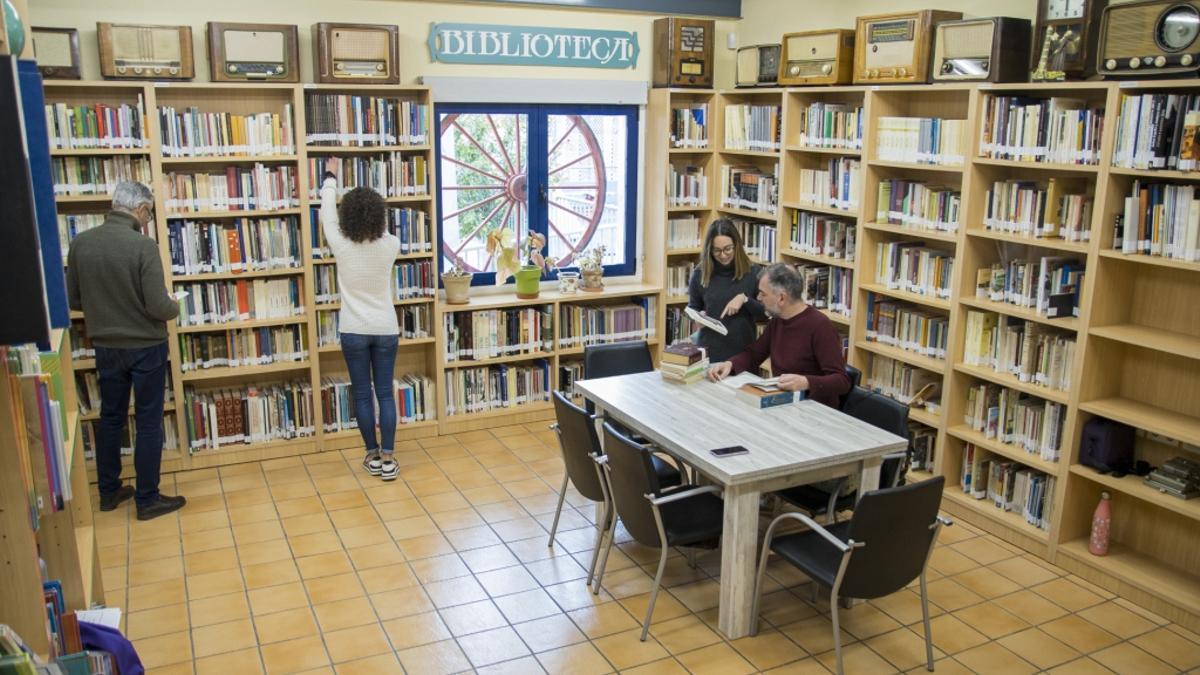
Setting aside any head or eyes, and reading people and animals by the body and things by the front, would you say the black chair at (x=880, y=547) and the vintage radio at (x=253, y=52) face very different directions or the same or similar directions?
very different directions

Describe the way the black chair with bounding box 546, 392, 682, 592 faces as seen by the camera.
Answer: facing away from the viewer and to the right of the viewer

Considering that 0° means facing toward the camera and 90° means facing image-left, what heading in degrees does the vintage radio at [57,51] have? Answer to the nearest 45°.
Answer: approximately 0°

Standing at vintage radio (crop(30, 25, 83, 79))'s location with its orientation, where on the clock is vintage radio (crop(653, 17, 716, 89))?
vintage radio (crop(653, 17, 716, 89)) is roughly at 9 o'clock from vintage radio (crop(30, 25, 83, 79)).

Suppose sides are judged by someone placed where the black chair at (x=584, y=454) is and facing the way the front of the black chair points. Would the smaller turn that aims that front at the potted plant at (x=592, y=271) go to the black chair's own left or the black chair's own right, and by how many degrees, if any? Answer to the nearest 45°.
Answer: approximately 45° to the black chair's own left

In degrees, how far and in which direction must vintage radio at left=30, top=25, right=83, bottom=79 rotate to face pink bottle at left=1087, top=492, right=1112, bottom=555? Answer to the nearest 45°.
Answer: approximately 45° to its left

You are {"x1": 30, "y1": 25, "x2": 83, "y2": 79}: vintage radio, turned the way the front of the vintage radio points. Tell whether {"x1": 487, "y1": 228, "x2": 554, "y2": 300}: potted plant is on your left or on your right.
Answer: on your left

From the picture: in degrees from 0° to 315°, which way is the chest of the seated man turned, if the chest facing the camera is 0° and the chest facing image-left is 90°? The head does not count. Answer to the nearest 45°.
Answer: approximately 45°

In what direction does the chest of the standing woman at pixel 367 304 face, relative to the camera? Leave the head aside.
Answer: away from the camera

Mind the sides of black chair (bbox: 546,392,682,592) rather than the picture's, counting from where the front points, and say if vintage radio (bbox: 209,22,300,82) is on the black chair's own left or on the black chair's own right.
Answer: on the black chair's own left

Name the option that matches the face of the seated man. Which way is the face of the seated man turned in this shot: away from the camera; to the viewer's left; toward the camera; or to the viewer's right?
to the viewer's left

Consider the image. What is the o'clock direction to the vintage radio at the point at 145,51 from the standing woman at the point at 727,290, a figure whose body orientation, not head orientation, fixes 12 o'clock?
The vintage radio is roughly at 3 o'clock from the standing woman.
